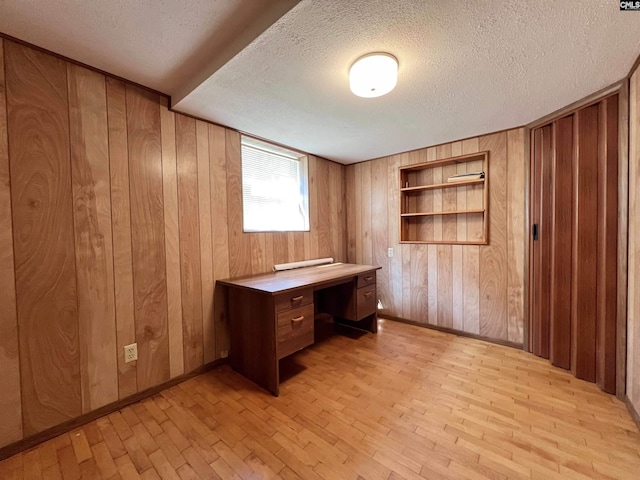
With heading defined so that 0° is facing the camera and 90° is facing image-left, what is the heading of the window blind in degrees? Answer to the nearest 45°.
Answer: approximately 315°

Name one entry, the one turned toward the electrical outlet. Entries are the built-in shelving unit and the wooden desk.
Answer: the built-in shelving unit

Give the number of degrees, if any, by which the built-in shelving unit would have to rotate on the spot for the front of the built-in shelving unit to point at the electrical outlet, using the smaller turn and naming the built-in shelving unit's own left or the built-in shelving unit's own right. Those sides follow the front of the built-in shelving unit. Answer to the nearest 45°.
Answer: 0° — it already faces it

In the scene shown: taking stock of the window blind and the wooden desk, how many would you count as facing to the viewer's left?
0

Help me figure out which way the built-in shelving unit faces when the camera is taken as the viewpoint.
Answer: facing the viewer and to the left of the viewer

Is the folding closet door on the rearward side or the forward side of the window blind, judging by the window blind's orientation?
on the forward side
